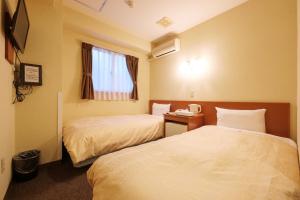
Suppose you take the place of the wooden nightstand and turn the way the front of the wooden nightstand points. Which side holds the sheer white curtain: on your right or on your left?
on your right

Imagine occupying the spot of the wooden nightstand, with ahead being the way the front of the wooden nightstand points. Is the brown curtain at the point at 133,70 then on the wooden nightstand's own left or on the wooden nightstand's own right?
on the wooden nightstand's own right

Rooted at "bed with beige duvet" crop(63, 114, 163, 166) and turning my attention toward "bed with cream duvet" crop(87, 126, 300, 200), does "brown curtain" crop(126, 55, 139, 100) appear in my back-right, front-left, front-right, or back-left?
back-left

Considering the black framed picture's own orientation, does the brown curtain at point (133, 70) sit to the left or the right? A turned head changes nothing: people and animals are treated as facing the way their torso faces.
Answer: on its left

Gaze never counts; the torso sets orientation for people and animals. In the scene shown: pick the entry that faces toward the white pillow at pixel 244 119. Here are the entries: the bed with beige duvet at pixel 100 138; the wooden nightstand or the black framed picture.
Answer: the black framed picture

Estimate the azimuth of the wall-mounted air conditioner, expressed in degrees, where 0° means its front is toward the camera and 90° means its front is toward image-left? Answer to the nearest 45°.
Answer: approximately 45°
